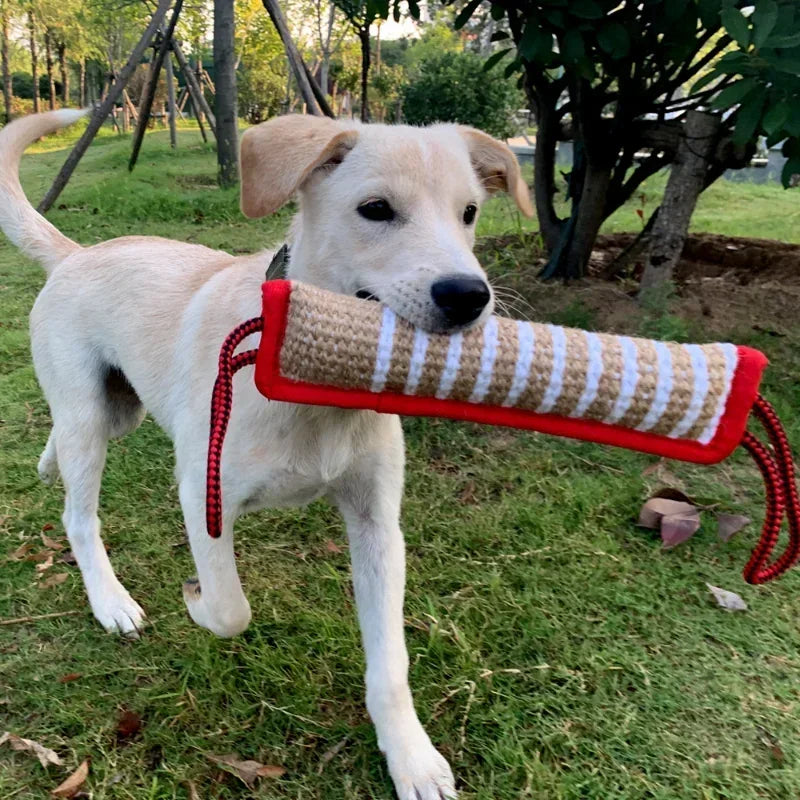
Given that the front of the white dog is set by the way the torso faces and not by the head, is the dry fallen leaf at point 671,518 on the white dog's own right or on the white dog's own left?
on the white dog's own left

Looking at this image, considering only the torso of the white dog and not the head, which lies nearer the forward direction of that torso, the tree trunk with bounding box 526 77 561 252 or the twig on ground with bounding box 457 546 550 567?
the twig on ground

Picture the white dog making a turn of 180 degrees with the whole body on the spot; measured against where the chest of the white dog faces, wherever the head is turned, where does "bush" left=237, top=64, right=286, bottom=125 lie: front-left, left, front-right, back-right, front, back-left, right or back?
front-right

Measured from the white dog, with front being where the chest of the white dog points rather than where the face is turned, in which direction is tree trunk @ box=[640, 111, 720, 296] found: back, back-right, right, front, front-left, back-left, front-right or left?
left

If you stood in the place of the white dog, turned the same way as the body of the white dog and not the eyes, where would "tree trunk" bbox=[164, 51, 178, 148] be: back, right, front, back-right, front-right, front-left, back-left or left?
back-left

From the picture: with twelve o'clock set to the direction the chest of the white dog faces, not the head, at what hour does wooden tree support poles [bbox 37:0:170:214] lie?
The wooden tree support poles is roughly at 7 o'clock from the white dog.

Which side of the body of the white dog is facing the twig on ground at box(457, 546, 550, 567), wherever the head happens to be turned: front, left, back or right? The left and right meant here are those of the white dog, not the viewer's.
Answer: left

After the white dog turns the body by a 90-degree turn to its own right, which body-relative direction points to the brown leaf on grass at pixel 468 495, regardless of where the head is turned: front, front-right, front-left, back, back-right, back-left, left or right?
back

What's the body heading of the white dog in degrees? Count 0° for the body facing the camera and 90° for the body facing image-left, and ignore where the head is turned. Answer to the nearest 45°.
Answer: approximately 315°

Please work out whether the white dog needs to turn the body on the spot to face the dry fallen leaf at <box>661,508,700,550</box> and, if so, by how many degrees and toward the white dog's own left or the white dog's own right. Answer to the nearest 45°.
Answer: approximately 45° to the white dog's own left

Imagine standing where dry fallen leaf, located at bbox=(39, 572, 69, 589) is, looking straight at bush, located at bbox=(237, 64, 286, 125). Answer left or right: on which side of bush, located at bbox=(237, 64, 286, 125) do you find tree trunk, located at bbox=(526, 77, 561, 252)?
right
